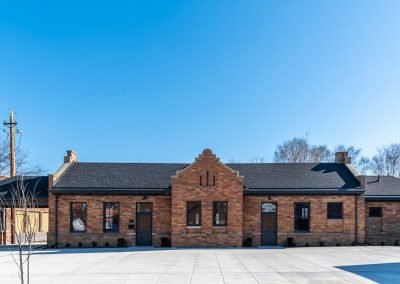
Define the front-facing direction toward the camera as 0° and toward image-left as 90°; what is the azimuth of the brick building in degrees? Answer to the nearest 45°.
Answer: approximately 0°

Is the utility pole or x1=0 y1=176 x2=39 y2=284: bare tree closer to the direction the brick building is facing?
the bare tree
